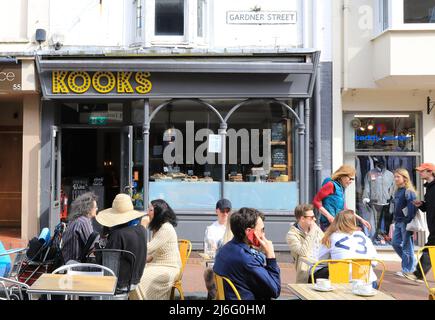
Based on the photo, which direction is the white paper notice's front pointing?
toward the camera

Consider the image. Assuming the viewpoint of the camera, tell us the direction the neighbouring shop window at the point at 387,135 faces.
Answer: facing the viewer

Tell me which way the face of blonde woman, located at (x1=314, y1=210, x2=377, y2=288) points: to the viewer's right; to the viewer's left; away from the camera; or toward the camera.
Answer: away from the camera

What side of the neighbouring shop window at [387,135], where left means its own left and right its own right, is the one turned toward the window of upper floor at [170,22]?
right

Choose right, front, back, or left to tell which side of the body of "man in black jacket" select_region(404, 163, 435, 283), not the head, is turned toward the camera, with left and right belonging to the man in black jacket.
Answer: left

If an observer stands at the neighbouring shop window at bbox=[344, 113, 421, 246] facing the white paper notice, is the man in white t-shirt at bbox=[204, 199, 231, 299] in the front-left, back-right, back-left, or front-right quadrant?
front-left

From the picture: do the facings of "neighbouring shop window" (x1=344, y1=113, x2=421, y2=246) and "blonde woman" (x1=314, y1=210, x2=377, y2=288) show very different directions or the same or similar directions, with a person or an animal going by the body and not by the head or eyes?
very different directions

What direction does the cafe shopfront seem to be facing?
toward the camera

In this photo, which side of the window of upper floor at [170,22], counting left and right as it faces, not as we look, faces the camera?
front

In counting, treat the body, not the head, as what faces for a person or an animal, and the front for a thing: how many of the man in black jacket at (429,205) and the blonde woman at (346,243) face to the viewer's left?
1

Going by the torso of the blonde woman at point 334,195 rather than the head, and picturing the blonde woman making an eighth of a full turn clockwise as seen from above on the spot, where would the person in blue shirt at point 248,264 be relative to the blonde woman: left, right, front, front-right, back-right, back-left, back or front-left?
front-right

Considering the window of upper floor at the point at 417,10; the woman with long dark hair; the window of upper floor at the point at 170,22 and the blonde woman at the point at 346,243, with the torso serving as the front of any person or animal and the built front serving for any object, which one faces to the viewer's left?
the woman with long dark hair

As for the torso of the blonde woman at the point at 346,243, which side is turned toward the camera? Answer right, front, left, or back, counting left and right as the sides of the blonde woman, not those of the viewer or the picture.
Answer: back

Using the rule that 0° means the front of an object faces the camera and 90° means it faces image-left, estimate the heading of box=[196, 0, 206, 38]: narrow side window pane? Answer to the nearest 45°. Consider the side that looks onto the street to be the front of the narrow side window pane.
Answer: approximately 0°
